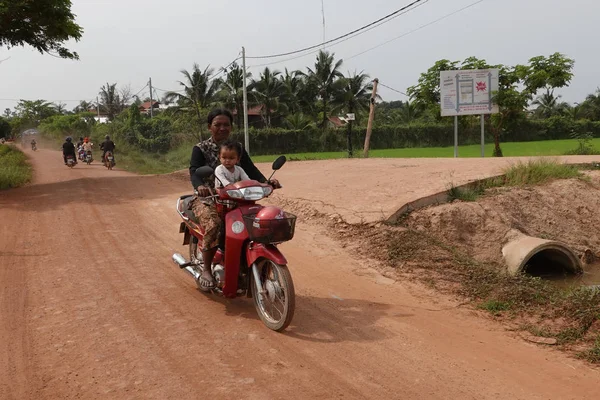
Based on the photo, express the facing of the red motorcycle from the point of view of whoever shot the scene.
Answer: facing the viewer and to the right of the viewer

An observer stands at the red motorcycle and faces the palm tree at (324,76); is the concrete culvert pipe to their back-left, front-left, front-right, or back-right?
front-right

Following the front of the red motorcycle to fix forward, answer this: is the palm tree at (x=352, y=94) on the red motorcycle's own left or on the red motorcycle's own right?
on the red motorcycle's own left

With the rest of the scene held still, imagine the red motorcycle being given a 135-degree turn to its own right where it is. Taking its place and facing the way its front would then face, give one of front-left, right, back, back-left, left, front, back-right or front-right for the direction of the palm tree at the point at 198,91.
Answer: right

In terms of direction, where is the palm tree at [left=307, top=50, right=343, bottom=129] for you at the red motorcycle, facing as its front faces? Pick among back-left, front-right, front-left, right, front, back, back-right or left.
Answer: back-left

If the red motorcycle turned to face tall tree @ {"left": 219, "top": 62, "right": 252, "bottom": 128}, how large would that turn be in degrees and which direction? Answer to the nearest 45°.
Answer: approximately 135° to its left

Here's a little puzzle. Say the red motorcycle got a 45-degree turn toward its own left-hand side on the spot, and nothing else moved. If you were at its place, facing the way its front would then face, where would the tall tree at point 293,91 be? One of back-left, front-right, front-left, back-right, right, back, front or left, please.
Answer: left

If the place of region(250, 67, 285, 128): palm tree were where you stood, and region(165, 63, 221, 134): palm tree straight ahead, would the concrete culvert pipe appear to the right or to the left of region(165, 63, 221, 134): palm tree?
left
